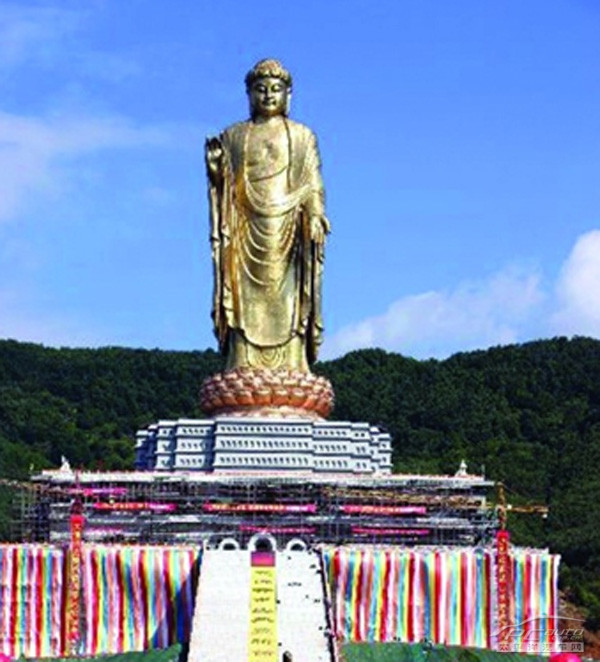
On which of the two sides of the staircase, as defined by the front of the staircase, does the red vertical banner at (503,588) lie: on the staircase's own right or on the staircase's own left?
on the staircase's own left

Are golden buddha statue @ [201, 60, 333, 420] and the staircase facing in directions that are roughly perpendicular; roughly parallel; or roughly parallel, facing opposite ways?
roughly parallel

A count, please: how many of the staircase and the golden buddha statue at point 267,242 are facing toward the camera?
2

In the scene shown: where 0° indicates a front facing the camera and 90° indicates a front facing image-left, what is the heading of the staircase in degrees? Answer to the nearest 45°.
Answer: approximately 0°

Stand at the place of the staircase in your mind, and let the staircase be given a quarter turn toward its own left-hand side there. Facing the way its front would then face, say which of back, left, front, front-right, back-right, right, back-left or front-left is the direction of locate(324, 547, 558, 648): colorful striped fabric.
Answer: front-left

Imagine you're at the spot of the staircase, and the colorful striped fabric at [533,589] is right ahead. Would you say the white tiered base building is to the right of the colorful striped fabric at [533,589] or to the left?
left

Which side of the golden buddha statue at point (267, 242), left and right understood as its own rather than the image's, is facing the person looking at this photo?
front

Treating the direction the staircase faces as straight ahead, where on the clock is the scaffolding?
The scaffolding is roughly at 6 o'clock from the staircase.
